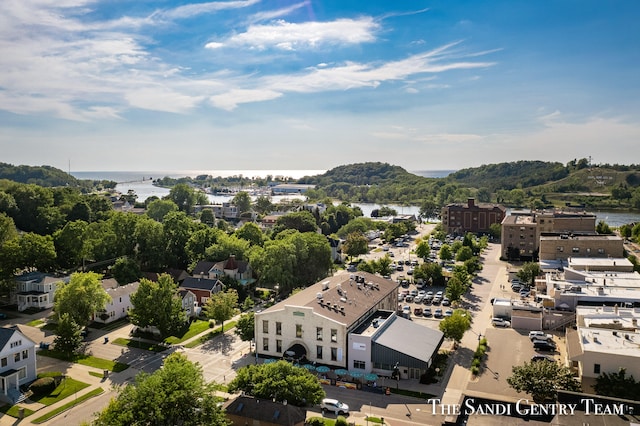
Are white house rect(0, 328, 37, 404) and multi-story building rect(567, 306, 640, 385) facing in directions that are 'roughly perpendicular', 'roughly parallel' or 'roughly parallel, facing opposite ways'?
roughly parallel, facing opposite ways

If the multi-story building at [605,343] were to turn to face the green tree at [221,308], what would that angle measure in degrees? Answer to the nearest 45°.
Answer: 0° — it already faces it

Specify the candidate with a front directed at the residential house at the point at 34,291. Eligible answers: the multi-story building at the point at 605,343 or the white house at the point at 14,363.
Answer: the multi-story building

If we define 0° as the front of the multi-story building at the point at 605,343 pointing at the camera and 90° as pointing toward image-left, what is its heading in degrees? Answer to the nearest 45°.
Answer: approximately 90°

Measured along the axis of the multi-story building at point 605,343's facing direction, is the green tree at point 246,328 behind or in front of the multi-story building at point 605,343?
in front

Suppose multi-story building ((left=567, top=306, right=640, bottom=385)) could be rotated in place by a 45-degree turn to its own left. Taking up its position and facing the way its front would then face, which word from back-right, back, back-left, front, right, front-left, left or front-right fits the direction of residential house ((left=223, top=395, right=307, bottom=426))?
front

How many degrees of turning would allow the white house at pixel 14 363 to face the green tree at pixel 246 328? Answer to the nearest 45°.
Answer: approximately 45° to its left

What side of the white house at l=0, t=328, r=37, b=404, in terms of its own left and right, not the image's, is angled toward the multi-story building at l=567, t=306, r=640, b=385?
front

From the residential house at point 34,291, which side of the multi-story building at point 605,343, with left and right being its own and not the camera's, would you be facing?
front

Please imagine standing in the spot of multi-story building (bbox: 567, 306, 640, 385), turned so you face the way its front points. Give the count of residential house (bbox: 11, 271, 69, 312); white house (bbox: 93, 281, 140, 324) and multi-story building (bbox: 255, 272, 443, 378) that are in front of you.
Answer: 3

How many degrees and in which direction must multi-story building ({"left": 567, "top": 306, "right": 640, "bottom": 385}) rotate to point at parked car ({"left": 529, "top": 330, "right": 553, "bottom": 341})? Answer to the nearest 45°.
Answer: approximately 45° to its right

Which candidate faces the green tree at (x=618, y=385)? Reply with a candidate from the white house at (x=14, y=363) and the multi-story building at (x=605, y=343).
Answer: the white house

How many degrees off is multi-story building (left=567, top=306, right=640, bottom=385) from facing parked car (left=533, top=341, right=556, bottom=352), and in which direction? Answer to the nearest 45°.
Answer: approximately 45° to its right

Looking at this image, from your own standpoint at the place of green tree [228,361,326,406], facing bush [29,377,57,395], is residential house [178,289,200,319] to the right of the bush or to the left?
right

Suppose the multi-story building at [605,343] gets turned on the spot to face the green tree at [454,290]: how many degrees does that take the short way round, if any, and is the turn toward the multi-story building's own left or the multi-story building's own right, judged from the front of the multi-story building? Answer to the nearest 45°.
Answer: approximately 45° to the multi-story building's own right
